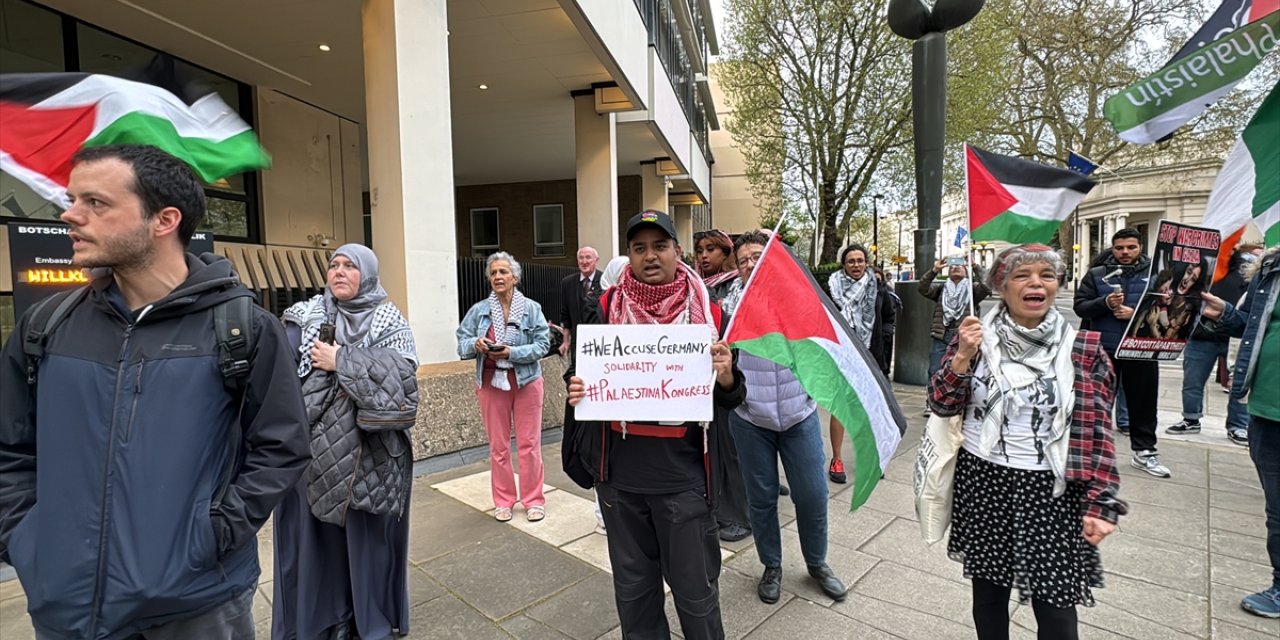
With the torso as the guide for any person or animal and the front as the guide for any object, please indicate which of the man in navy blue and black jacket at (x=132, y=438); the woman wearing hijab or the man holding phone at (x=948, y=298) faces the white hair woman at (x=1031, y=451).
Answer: the man holding phone

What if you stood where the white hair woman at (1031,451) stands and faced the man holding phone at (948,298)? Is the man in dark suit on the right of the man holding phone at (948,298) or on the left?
left

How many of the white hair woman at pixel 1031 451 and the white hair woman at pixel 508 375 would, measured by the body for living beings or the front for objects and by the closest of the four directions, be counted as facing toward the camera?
2

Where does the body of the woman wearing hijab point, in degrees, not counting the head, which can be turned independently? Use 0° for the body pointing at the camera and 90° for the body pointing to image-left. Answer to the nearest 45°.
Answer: approximately 45°

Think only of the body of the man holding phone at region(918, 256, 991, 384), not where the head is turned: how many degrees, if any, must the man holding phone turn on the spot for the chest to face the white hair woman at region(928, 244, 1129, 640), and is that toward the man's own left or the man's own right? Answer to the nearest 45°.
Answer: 0° — they already face them

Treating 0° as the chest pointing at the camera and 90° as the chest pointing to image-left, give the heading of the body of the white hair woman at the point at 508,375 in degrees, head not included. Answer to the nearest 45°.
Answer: approximately 0°

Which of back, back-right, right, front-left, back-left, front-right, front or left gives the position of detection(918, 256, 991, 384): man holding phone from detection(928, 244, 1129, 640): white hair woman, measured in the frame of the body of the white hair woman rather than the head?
back
